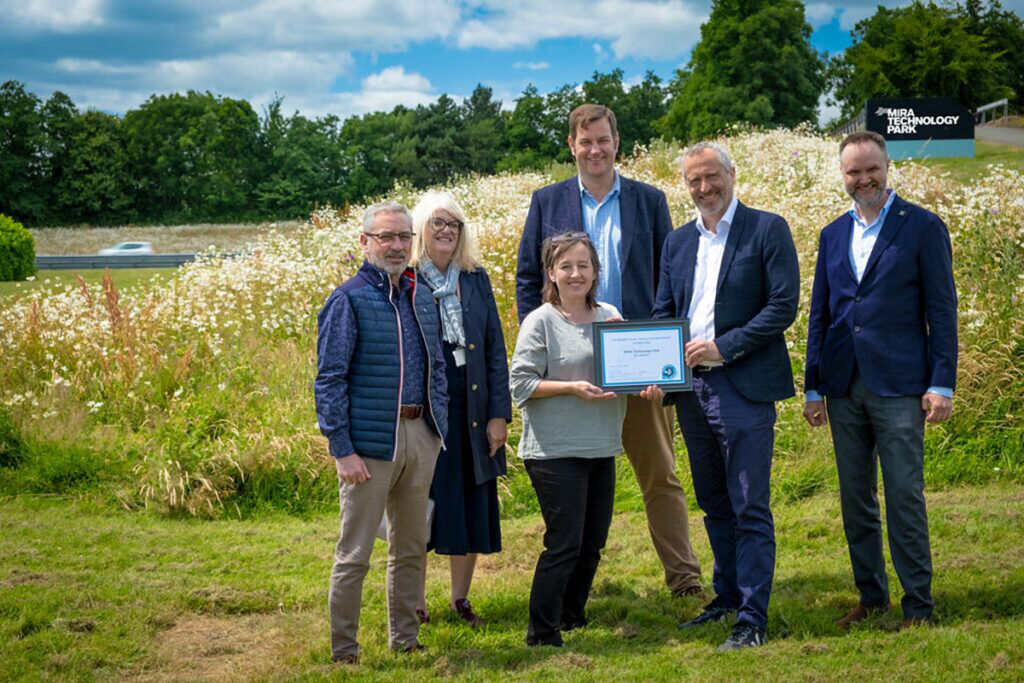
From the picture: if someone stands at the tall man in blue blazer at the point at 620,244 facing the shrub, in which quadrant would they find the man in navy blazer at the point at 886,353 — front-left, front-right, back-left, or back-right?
back-right

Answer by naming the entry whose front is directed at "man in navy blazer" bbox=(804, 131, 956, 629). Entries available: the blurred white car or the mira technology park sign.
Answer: the mira technology park sign

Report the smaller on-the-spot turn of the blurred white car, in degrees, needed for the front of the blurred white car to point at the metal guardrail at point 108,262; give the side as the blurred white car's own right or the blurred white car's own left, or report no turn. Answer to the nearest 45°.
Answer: approximately 90° to the blurred white car's own left

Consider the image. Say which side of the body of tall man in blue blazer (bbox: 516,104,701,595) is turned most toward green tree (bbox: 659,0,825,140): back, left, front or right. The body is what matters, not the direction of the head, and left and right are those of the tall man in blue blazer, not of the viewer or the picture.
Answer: back

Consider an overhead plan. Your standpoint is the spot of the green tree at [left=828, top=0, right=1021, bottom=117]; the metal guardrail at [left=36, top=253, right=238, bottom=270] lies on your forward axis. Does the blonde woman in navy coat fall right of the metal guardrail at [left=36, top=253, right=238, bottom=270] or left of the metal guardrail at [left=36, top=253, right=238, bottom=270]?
left

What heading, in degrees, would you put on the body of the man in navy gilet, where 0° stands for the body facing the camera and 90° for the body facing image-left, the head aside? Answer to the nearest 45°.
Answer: approximately 315°

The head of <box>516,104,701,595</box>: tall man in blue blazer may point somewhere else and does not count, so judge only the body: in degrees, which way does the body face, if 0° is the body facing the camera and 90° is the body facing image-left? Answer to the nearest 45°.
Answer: approximately 0°

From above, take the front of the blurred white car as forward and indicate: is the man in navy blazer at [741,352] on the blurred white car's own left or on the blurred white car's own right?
on the blurred white car's own left

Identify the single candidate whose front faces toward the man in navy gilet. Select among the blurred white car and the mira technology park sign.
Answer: the mira technology park sign

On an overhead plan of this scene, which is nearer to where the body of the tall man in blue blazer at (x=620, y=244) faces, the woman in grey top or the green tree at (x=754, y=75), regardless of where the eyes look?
the woman in grey top

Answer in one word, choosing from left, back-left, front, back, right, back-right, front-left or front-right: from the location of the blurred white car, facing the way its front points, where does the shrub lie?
left

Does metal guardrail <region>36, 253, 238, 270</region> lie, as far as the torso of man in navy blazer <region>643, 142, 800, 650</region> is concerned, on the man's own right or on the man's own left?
on the man's own right

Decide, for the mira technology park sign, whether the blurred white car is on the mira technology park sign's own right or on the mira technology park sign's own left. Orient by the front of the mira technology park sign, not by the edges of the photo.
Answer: on the mira technology park sign's own right
